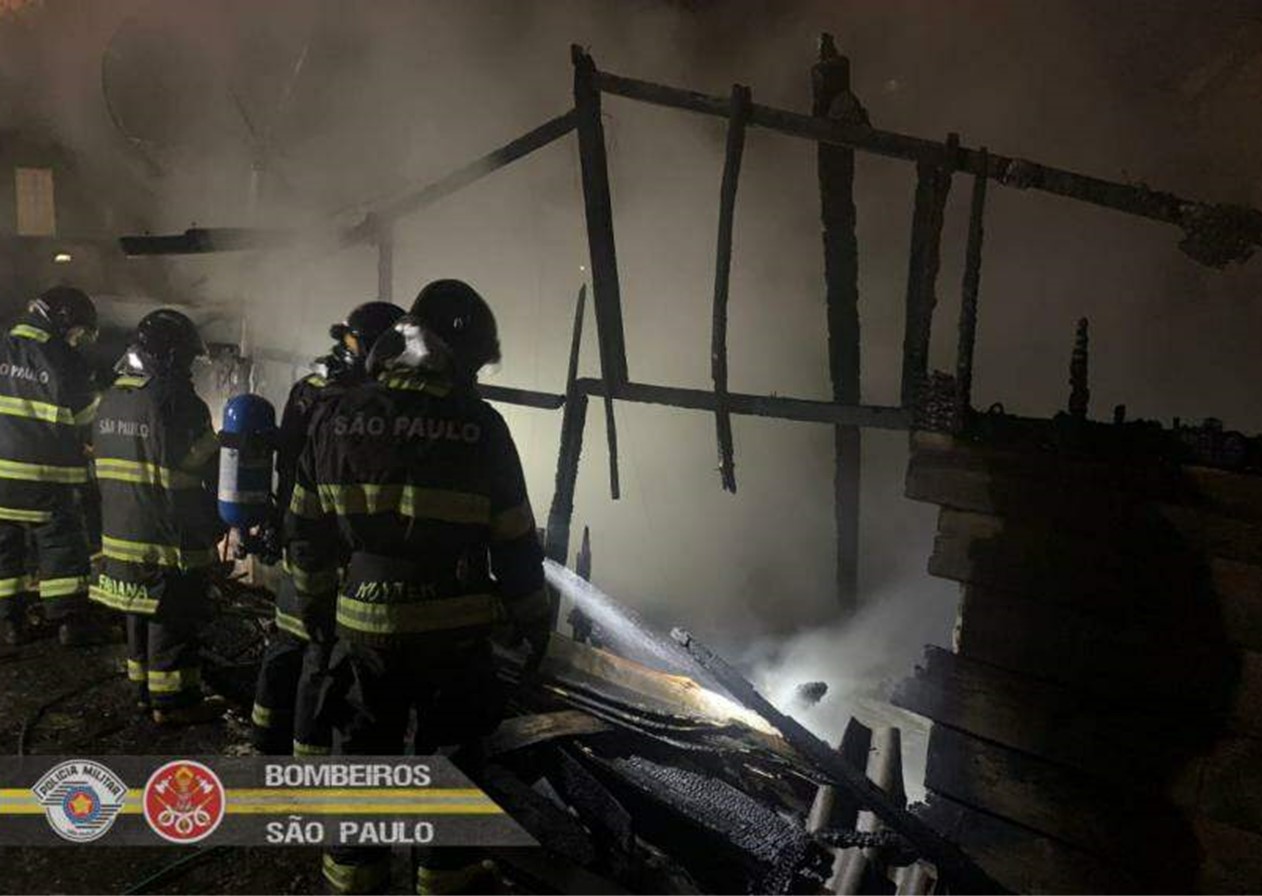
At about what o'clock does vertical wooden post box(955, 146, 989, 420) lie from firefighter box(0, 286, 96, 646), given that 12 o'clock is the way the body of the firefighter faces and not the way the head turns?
The vertical wooden post is roughly at 3 o'clock from the firefighter.

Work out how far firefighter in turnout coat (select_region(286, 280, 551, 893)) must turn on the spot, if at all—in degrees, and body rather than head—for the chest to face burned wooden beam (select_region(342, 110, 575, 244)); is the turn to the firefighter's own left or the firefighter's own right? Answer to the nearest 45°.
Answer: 0° — they already face it

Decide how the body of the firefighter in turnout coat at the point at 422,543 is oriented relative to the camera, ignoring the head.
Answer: away from the camera

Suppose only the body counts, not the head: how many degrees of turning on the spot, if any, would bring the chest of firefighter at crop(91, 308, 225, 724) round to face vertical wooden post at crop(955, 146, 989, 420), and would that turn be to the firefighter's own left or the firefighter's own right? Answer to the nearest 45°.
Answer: approximately 90° to the firefighter's own right

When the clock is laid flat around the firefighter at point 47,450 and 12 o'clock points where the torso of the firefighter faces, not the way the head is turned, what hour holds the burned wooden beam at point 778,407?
The burned wooden beam is roughly at 3 o'clock from the firefighter.

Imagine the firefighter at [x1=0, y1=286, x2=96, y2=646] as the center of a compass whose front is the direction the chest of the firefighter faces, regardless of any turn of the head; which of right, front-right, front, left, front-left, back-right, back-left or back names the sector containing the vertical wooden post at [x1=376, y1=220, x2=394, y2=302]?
front-right

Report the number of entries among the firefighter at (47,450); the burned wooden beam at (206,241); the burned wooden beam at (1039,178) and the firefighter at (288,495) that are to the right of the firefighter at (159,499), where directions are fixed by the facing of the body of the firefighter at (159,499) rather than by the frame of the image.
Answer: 2

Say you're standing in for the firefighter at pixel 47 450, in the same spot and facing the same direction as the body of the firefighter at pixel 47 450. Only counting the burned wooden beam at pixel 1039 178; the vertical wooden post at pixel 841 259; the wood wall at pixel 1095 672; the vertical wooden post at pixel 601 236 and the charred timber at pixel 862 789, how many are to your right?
5

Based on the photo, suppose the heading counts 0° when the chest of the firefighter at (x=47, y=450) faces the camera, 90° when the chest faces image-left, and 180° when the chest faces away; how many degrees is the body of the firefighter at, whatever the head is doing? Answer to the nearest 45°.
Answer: approximately 225°

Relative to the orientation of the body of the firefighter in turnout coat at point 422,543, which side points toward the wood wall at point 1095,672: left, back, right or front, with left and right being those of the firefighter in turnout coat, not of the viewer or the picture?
right
